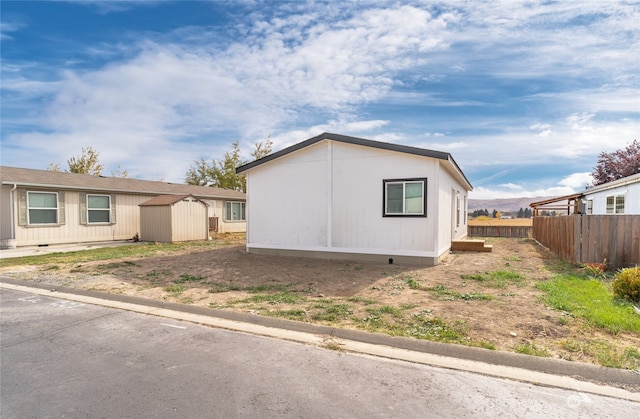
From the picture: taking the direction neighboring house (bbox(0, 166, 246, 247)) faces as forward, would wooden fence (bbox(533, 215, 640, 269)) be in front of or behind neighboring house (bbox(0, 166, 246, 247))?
in front

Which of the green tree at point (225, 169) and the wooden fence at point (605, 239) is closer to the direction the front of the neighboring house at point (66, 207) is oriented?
the wooden fence

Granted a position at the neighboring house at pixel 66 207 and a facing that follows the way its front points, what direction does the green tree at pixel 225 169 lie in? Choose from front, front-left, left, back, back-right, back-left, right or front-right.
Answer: left

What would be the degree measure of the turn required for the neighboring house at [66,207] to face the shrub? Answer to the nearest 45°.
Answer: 0° — it already faces it

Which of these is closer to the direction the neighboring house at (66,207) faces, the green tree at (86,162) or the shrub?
the shrub

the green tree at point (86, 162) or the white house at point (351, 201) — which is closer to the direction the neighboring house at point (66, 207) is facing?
the white house

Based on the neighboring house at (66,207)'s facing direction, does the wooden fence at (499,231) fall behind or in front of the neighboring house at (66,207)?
in front

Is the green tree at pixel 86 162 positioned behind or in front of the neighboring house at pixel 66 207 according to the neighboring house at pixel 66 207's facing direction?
behind

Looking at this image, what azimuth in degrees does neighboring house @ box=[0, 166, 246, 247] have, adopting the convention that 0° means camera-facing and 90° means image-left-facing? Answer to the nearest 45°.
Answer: approximately 315°

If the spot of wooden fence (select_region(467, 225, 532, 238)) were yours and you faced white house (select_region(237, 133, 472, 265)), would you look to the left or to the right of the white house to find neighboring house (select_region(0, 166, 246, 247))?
right
